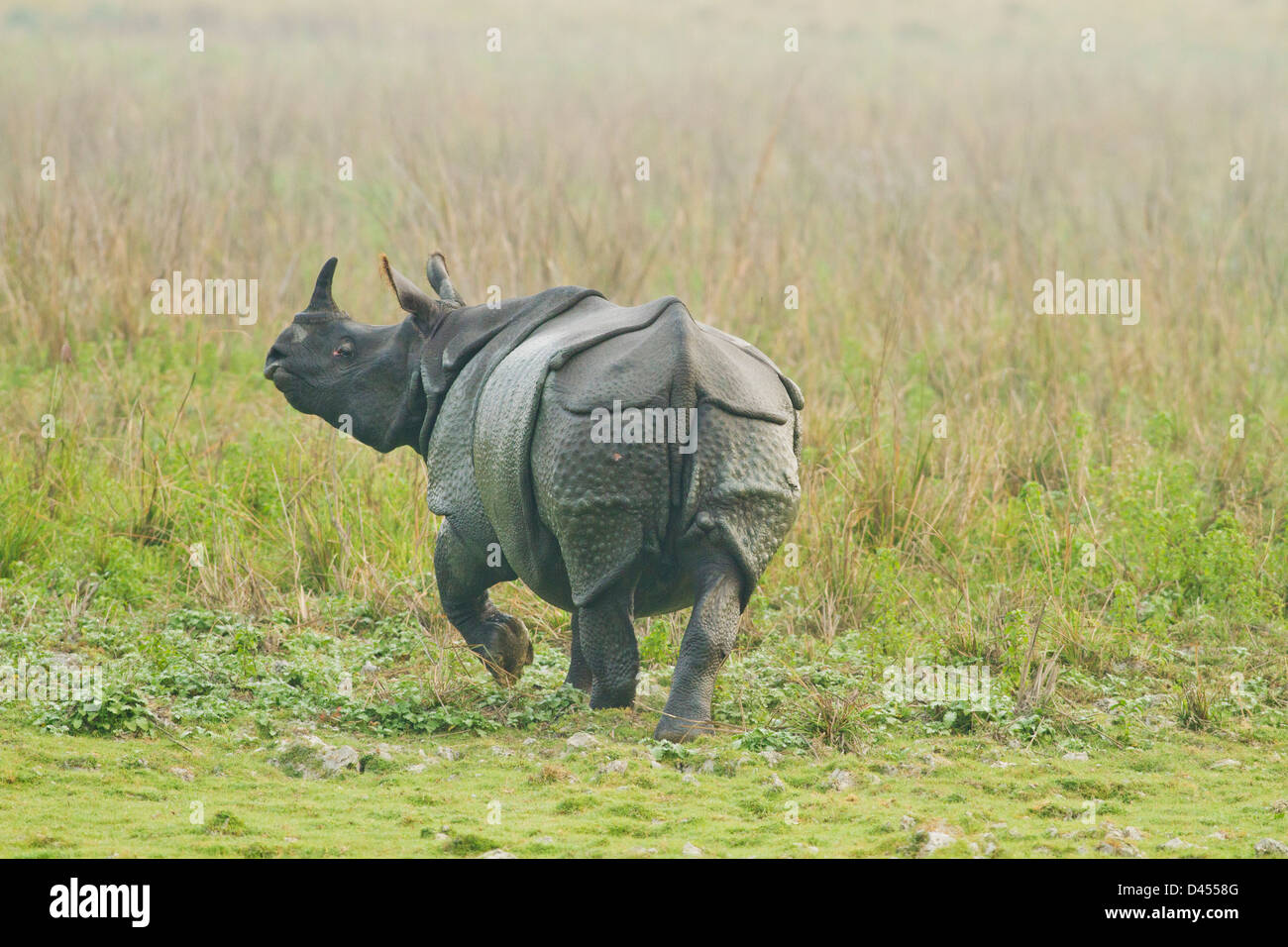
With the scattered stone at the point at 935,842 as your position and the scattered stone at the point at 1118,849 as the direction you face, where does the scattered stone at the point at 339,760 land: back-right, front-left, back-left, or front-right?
back-left

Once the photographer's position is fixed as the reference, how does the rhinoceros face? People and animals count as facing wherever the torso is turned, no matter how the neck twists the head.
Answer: facing away from the viewer and to the left of the viewer

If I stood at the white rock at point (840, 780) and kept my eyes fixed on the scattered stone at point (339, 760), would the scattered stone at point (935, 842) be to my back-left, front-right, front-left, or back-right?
back-left

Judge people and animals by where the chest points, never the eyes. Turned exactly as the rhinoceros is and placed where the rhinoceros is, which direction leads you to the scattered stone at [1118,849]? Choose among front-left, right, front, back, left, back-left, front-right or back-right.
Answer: back

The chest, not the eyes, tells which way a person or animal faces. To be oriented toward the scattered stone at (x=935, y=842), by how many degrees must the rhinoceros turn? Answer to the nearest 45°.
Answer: approximately 180°
